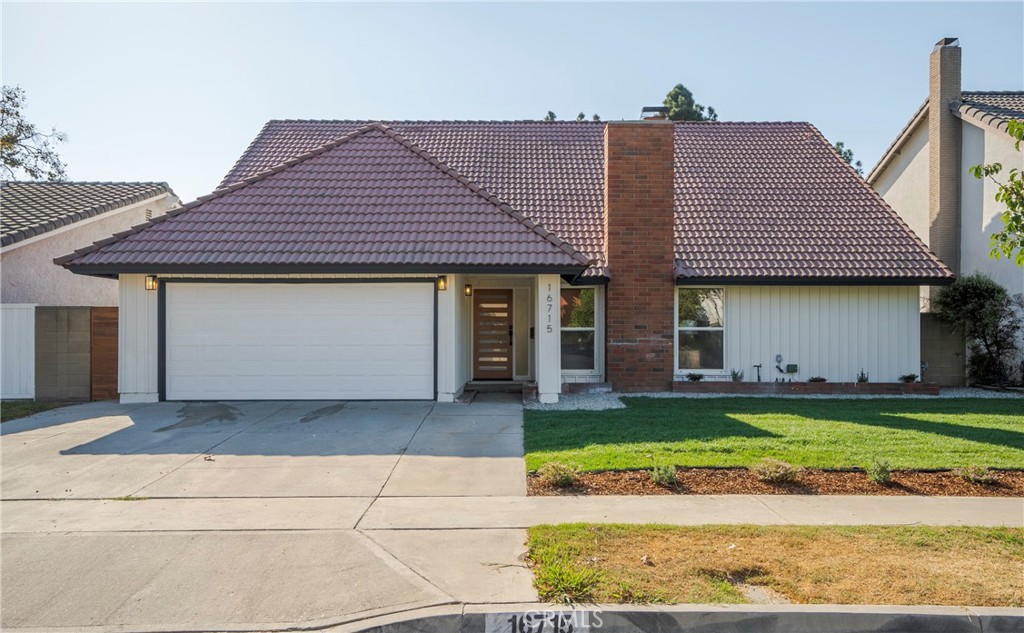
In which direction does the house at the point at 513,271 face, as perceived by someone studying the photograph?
facing the viewer

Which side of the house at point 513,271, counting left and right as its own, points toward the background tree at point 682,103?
back

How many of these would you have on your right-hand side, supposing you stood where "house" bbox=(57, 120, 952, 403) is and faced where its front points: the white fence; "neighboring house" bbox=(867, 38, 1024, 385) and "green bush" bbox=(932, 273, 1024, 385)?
1

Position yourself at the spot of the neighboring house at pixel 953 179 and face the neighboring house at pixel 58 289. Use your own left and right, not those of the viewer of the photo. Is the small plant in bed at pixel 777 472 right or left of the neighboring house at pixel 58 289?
left

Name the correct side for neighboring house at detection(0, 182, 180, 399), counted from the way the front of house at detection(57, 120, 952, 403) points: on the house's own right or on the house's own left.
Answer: on the house's own right

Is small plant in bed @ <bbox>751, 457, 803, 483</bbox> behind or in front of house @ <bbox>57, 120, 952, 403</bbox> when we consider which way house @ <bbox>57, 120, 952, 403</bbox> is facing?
in front

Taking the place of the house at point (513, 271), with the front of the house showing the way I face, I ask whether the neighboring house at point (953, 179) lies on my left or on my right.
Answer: on my left

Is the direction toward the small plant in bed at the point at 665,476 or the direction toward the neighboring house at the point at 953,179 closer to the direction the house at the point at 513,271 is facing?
the small plant in bed

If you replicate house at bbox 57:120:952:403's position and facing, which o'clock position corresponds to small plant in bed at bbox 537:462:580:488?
The small plant in bed is roughly at 12 o'clock from the house.

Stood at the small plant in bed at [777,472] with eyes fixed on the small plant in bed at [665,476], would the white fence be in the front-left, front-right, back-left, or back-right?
front-right
